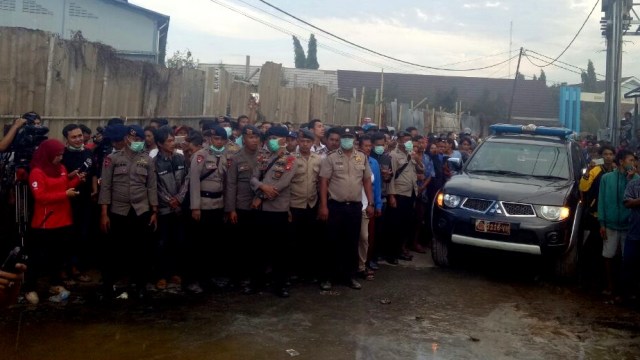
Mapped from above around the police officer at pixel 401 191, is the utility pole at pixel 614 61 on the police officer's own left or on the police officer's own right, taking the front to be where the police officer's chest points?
on the police officer's own left

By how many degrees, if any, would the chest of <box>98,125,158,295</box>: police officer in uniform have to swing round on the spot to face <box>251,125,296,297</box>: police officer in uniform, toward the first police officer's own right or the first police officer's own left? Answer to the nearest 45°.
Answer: approximately 90° to the first police officer's own left

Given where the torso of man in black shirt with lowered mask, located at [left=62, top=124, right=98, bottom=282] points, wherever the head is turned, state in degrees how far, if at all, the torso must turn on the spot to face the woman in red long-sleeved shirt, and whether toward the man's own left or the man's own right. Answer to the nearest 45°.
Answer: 0° — they already face them

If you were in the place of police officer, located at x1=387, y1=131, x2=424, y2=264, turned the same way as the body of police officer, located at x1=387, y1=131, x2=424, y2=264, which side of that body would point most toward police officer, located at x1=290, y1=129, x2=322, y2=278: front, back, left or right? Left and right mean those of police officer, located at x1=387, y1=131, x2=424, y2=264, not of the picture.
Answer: right

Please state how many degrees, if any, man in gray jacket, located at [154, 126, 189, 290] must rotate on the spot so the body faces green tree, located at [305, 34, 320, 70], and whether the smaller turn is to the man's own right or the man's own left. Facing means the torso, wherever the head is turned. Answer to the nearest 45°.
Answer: approximately 135° to the man's own left

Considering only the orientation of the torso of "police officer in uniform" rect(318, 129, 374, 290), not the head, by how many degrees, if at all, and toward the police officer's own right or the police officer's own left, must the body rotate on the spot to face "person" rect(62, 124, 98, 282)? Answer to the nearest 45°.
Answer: approximately 90° to the police officer's own right
